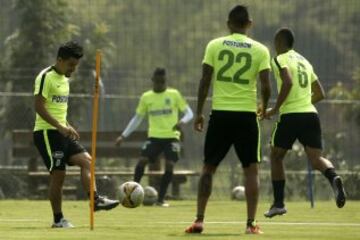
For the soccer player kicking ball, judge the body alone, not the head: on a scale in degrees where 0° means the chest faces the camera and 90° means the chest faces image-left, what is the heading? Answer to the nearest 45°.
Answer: approximately 315°

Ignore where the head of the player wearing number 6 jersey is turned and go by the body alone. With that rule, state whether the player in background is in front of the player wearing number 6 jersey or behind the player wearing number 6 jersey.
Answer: in front

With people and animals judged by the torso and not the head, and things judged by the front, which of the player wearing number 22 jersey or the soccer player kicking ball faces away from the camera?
the player wearing number 22 jersey

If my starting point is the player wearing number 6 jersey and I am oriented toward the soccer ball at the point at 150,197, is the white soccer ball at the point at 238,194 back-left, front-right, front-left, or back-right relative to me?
front-right

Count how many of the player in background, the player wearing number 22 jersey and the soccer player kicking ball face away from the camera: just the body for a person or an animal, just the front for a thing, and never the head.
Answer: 1

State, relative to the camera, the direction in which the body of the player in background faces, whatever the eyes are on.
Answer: toward the camera

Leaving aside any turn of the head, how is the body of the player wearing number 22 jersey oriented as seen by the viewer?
away from the camera

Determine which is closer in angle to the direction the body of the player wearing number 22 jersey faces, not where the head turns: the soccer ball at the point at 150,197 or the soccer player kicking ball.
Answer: the soccer ball

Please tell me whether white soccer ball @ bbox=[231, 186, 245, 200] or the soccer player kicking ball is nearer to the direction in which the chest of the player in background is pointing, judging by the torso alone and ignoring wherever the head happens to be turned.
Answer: the soccer player kicking ball

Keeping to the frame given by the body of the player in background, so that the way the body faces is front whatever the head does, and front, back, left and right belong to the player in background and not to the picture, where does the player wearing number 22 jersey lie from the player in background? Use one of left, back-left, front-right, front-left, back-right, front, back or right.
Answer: front

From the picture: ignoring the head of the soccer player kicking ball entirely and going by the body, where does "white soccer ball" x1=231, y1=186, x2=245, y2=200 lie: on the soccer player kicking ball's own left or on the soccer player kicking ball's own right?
on the soccer player kicking ball's own left

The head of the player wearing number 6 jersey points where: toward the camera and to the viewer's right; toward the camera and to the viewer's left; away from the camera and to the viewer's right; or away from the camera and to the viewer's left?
away from the camera and to the viewer's left

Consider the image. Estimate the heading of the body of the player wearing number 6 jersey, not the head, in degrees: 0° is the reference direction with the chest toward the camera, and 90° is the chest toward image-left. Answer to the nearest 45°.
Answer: approximately 135°

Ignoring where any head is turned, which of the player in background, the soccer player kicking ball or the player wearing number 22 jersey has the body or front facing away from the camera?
the player wearing number 22 jersey

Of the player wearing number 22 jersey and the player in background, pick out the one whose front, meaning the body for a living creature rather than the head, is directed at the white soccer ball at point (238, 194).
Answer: the player wearing number 22 jersey

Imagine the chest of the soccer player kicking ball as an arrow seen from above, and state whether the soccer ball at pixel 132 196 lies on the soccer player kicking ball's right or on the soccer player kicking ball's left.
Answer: on the soccer player kicking ball's left

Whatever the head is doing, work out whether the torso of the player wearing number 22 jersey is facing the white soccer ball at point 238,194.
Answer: yes

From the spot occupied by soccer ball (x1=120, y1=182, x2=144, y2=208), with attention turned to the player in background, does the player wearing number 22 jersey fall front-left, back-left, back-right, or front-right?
back-right

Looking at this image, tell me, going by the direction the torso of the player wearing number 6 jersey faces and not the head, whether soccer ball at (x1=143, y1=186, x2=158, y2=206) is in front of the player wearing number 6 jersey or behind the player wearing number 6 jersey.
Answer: in front
